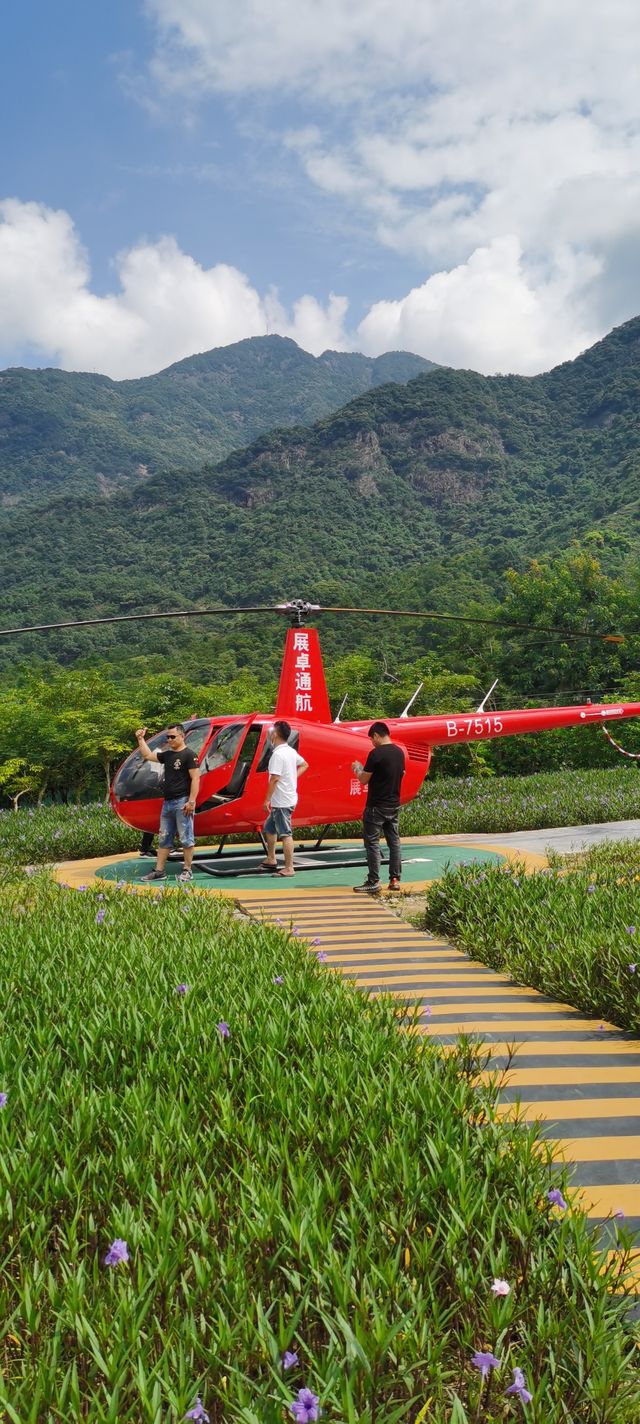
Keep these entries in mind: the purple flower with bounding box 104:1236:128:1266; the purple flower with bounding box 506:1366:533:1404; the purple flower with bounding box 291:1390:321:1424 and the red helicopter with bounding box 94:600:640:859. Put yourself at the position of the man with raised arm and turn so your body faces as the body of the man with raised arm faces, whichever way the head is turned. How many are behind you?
1

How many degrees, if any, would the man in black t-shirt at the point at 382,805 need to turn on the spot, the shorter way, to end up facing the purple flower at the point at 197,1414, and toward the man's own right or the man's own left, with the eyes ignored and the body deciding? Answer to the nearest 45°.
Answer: approximately 135° to the man's own left

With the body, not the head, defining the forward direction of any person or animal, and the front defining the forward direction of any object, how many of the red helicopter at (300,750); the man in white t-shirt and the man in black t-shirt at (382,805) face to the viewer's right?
0

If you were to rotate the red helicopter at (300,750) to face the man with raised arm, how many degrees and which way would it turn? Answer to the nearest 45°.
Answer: approximately 45° to its left

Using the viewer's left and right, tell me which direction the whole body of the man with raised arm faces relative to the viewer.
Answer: facing the viewer and to the left of the viewer

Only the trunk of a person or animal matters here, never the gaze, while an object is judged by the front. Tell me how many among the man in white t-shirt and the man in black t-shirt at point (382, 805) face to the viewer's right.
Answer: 0

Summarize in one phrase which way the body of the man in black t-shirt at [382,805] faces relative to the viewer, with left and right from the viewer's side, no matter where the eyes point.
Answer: facing away from the viewer and to the left of the viewer

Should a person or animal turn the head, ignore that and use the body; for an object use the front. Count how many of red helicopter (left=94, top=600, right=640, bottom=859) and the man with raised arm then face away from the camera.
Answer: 0

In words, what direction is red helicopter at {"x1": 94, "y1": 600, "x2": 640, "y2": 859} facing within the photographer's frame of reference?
facing to the left of the viewer

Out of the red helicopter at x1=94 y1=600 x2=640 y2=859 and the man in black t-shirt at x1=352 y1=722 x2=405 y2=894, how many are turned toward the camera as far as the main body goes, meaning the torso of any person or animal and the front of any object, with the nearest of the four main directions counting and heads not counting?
0

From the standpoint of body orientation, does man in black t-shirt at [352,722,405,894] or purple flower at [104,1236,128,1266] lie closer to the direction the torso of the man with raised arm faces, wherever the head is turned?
the purple flower

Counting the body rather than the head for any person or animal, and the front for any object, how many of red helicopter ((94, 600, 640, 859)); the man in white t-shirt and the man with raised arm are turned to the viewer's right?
0

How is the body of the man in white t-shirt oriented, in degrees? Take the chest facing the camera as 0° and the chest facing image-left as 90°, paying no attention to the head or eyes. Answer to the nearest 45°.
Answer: approximately 135°
